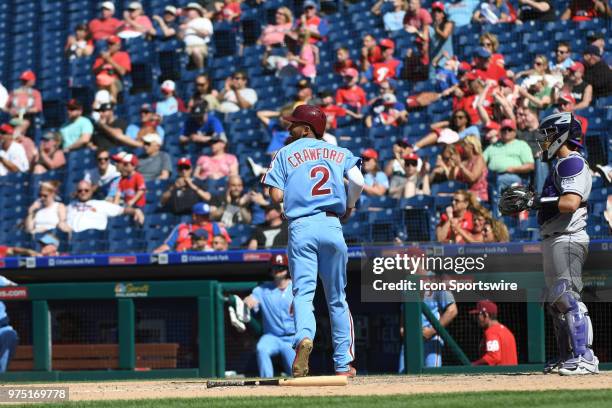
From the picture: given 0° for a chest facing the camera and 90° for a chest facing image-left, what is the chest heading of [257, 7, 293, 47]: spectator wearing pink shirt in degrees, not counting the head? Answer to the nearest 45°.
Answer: approximately 45°

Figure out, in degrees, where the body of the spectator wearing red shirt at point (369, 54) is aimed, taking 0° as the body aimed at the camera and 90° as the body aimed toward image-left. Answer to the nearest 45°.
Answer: approximately 45°

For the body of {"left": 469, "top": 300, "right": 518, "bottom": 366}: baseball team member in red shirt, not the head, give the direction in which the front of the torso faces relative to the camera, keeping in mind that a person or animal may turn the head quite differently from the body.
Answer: to the viewer's left

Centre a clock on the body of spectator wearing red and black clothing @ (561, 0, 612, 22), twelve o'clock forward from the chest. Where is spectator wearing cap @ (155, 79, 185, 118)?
spectator wearing cap @ (155, 79, 185, 118) is roughly at 3 o'clock from spectator wearing red and black clothing @ (561, 0, 612, 22).

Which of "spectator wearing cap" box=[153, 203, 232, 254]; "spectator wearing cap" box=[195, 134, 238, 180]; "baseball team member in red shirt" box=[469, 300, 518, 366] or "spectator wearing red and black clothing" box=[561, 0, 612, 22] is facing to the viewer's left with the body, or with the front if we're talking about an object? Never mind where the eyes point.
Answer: the baseball team member in red shirt

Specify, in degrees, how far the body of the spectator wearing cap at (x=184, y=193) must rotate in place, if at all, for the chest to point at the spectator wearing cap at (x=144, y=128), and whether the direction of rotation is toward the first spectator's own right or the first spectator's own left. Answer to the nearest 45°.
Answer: approximately 180°

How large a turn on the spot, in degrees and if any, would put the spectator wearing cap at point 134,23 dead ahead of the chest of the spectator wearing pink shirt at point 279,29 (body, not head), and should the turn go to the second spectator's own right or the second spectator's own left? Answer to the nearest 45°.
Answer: approximately 90° to the second spectator's own right

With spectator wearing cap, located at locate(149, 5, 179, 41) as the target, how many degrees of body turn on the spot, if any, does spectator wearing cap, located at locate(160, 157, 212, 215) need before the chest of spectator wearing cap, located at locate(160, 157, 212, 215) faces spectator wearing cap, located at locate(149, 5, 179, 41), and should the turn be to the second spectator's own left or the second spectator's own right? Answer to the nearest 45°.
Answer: approximately 180°

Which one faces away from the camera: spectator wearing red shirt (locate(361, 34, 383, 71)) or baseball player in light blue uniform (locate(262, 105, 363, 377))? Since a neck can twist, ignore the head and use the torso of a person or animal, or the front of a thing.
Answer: the baseball player in light blue uniform
